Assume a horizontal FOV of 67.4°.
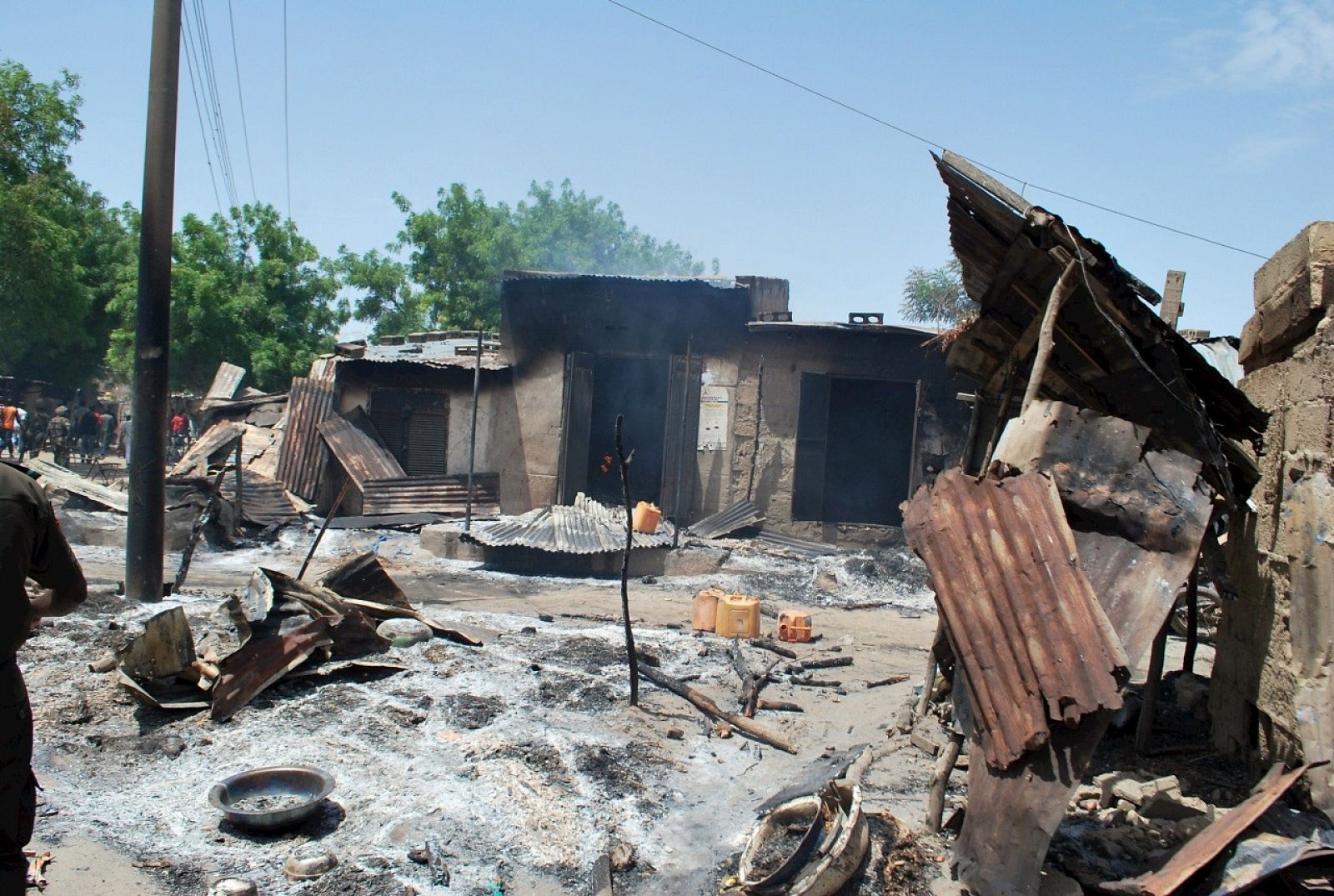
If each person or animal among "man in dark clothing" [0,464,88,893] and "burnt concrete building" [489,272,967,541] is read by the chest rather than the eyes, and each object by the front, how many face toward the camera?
1

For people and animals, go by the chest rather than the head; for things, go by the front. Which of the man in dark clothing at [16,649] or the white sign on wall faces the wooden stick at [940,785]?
the white sign on wall

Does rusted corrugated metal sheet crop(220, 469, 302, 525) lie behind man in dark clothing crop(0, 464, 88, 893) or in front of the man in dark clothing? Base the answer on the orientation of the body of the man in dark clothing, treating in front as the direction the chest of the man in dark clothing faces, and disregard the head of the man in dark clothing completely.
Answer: in front

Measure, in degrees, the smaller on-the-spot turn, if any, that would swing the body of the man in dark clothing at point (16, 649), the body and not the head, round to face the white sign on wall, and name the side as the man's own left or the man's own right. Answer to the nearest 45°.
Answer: approximately 45° to the man's own right

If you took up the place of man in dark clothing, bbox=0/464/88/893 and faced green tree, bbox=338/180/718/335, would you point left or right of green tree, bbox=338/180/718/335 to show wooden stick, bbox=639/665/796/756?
right

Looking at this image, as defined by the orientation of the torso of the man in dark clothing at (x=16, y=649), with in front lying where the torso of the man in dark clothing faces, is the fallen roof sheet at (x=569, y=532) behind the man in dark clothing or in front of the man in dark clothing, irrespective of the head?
in front

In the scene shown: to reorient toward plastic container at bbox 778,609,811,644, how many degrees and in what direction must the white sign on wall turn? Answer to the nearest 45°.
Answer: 0° — it already faces it

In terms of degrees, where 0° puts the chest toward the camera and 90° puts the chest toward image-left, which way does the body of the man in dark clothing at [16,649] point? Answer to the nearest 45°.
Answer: approximately 180°

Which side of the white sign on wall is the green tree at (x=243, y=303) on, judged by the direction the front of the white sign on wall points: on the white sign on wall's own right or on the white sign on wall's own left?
on the white sign on wall's own right

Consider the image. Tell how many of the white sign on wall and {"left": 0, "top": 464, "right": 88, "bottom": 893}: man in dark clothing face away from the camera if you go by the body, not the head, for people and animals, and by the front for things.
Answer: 1

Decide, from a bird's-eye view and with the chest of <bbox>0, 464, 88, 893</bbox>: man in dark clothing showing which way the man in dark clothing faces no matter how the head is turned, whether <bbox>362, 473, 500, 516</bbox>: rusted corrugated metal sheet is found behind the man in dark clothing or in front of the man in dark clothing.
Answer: in front

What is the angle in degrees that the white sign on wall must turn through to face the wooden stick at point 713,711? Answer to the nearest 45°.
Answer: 0° — it already faces it
